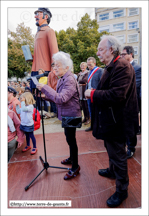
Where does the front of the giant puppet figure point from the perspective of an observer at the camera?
facing the viewer and to the left of the viewer

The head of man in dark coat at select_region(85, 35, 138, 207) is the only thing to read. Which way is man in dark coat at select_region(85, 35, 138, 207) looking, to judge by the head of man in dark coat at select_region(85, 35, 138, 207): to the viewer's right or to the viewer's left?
to the viewer's left

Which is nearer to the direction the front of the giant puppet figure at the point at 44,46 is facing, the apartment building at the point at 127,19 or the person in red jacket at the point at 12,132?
the person in red jacket

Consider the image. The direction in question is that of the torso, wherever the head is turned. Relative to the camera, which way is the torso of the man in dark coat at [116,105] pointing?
to the viewer's left

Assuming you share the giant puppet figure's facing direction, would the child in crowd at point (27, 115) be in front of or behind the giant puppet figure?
in front

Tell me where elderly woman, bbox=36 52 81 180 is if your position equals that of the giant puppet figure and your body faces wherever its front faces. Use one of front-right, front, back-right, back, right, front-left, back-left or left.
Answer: front-left

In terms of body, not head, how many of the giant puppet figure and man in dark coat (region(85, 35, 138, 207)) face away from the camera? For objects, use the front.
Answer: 0

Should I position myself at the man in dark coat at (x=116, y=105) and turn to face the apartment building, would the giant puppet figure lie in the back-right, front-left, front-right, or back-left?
front-left
